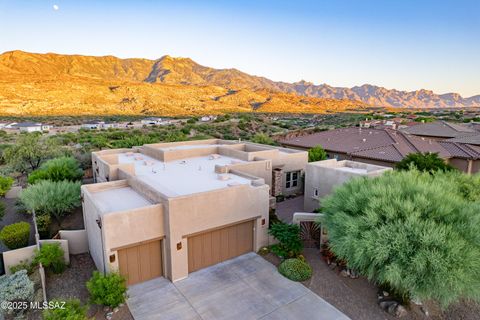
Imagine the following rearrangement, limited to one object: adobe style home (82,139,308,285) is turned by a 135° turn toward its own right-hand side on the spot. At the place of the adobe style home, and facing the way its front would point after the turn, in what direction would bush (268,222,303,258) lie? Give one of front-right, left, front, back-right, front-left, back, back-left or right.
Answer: back

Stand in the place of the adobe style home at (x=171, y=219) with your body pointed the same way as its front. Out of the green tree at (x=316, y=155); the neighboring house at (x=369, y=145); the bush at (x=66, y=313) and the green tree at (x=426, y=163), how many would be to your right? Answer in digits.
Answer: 1

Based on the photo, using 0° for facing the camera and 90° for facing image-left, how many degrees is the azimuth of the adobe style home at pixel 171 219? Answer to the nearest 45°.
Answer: approximately 315°

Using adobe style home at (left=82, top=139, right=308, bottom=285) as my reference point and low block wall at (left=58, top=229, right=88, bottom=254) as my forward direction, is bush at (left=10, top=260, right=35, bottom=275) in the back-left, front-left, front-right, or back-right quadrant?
front-left

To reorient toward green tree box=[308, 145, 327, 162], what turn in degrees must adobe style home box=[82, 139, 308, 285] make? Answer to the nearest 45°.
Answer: approximately 90° to its left

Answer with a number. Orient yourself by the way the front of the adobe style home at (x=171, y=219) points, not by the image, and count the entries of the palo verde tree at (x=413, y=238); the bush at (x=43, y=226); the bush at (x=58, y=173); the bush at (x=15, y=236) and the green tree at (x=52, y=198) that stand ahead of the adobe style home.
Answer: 1

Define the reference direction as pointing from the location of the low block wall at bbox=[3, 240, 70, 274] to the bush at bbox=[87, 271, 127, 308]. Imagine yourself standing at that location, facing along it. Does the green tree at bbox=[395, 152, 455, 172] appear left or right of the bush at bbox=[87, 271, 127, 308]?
left

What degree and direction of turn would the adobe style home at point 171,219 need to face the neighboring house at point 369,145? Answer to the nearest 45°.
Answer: approximately 90° to its left

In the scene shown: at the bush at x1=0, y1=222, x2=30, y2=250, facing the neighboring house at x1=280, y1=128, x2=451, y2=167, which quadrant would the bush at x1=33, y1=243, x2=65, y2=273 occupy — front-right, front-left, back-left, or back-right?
front-right

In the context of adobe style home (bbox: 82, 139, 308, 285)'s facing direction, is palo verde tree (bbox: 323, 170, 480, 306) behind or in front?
in front

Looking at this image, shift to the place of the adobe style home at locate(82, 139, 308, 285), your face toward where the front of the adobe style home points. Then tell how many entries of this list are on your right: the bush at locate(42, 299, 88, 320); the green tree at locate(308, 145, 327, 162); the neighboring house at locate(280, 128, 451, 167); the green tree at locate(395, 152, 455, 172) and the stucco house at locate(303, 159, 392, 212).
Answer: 1

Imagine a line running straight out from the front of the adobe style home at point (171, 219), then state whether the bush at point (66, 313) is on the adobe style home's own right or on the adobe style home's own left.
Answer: on the adobe style home's own right
